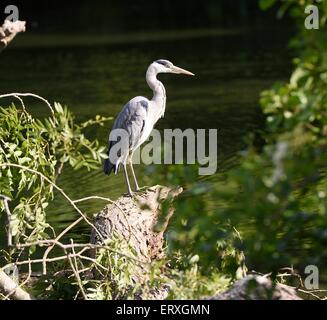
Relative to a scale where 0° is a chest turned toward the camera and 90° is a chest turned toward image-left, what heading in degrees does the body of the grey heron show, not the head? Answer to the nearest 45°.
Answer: approximately 270°
